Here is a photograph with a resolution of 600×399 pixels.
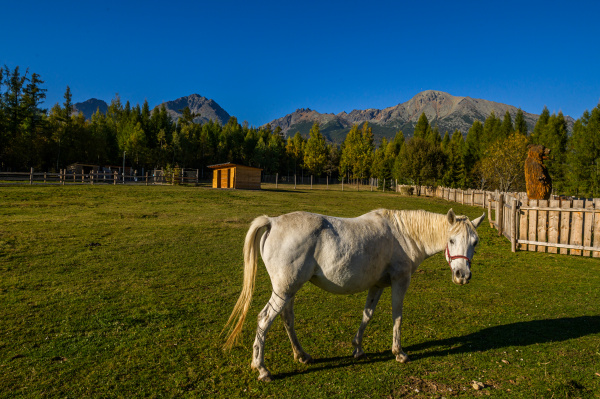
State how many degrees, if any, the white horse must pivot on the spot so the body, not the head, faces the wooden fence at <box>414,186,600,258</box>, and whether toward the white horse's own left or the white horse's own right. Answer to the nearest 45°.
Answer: approximately 45° to the white horse's own left

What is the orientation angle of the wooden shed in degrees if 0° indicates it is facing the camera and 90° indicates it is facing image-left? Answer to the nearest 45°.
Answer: approximately 45°

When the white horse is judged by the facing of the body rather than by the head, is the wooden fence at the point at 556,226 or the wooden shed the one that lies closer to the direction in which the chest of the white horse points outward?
the wooden fence

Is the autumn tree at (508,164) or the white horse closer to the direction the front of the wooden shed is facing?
the white horse

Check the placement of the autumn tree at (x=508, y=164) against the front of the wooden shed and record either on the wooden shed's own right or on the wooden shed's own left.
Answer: on the wooden shed's own left

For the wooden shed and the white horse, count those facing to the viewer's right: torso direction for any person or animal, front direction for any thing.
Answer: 1

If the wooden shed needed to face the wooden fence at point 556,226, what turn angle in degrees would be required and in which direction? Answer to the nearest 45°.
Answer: approximately 45° to its left

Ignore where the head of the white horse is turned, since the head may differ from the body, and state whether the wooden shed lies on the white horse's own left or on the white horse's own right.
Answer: on the white horse's own left

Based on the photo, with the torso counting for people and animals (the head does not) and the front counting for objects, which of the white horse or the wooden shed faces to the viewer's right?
the white horse

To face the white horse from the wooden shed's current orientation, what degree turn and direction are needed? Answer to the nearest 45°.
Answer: approximately 45° to its left

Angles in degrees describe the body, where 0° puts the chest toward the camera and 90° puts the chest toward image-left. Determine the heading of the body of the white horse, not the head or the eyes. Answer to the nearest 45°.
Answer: approximately 270°

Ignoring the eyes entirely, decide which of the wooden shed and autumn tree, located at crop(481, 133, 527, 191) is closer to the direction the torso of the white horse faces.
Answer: the autumn tree

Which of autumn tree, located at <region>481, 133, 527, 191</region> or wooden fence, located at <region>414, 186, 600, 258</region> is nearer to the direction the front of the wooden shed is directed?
the wooden fence
